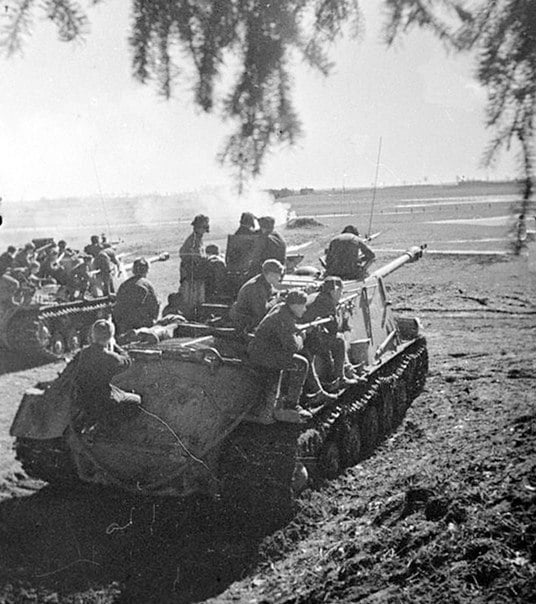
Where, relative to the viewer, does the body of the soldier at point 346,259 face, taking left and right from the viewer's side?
facing away from the viewer

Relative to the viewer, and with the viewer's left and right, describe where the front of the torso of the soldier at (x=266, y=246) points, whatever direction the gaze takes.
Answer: facing away from the viewer

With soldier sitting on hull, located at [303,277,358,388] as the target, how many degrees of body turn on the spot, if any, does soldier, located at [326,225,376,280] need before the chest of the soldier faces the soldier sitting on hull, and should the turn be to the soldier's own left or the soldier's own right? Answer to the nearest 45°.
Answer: approximately 180°

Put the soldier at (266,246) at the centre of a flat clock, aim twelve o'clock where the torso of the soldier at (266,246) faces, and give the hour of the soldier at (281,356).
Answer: the soldier at (281,356) is roughly at 6 o'clock from the soldier at (266,246).

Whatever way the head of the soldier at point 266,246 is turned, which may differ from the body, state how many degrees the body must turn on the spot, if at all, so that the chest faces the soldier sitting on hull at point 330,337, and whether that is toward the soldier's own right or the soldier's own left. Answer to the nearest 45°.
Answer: approximately 135° to the soldier's own right

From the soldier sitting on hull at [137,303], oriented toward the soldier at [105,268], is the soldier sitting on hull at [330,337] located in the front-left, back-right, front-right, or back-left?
back-right

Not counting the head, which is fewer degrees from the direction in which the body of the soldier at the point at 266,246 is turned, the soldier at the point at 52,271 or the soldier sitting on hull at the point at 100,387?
the soldier

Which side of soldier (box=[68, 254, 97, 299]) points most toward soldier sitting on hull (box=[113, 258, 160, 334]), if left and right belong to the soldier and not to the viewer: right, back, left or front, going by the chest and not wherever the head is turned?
right

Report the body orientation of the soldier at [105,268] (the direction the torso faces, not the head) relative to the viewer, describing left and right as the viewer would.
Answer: facing away from the viewer and to the right of the viewer
